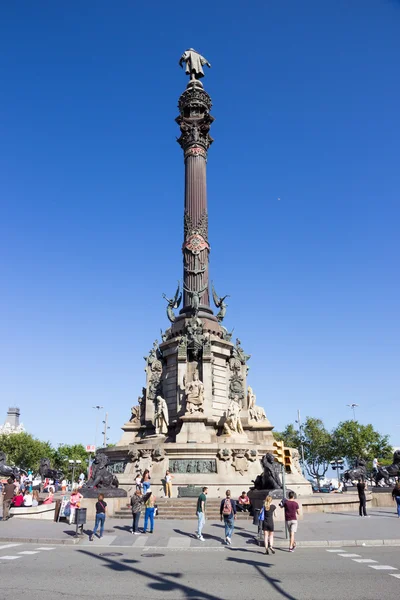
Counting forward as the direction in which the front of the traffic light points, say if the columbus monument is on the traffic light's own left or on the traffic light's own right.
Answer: on the traffic light's own right

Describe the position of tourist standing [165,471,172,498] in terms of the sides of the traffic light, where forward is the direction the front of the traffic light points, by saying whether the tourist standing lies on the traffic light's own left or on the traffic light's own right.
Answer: on the traffic light's own right

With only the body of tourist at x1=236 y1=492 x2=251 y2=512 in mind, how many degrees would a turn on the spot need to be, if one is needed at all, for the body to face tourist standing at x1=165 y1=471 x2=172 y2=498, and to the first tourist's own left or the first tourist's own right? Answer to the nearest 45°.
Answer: approximately 135° to the first tourist's own right

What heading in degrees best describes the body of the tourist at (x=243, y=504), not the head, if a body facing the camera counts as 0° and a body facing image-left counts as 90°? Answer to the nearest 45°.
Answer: approximately 0°
